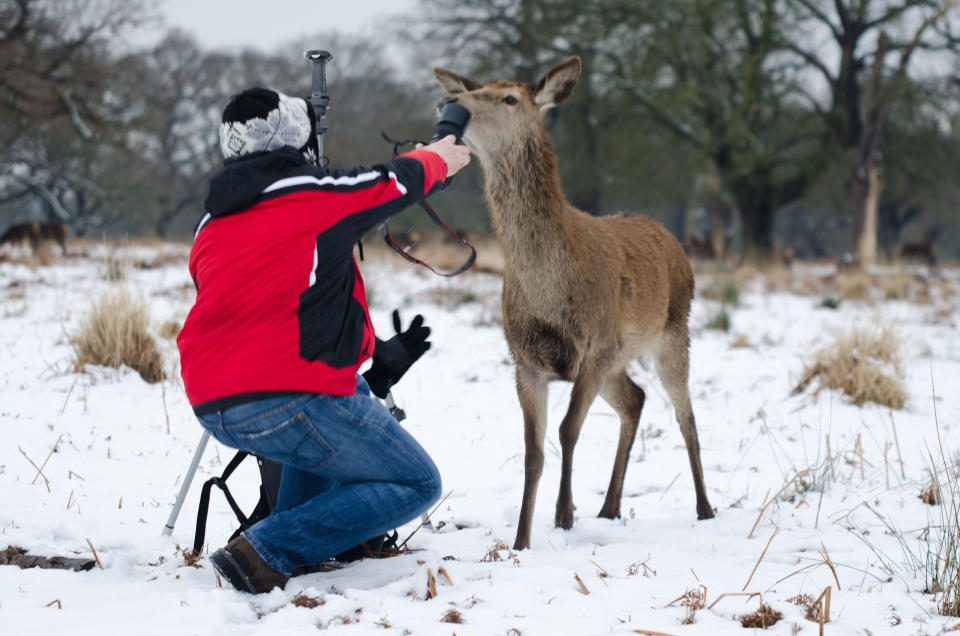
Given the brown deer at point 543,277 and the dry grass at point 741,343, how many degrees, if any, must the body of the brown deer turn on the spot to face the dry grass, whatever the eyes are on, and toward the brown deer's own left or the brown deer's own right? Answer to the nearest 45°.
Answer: approximately 135° to the brown deer's own right

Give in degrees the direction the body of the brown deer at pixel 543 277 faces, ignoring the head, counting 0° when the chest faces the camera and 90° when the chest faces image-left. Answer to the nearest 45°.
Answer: approximately 45°

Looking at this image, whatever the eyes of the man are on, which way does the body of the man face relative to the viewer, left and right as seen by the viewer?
facing away from the viewer and to the right of the viewer

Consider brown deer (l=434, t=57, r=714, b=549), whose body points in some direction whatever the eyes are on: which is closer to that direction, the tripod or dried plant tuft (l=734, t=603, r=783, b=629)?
the tripod

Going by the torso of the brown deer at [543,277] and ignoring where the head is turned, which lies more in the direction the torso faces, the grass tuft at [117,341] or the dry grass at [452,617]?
the dry grass

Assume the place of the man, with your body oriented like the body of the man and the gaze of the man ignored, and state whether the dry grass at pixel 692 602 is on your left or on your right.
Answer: on your right

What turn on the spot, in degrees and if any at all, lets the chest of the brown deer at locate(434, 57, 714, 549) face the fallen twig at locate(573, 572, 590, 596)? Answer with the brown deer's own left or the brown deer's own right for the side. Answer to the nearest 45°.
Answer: approximately 45° to the brown deer's own left
